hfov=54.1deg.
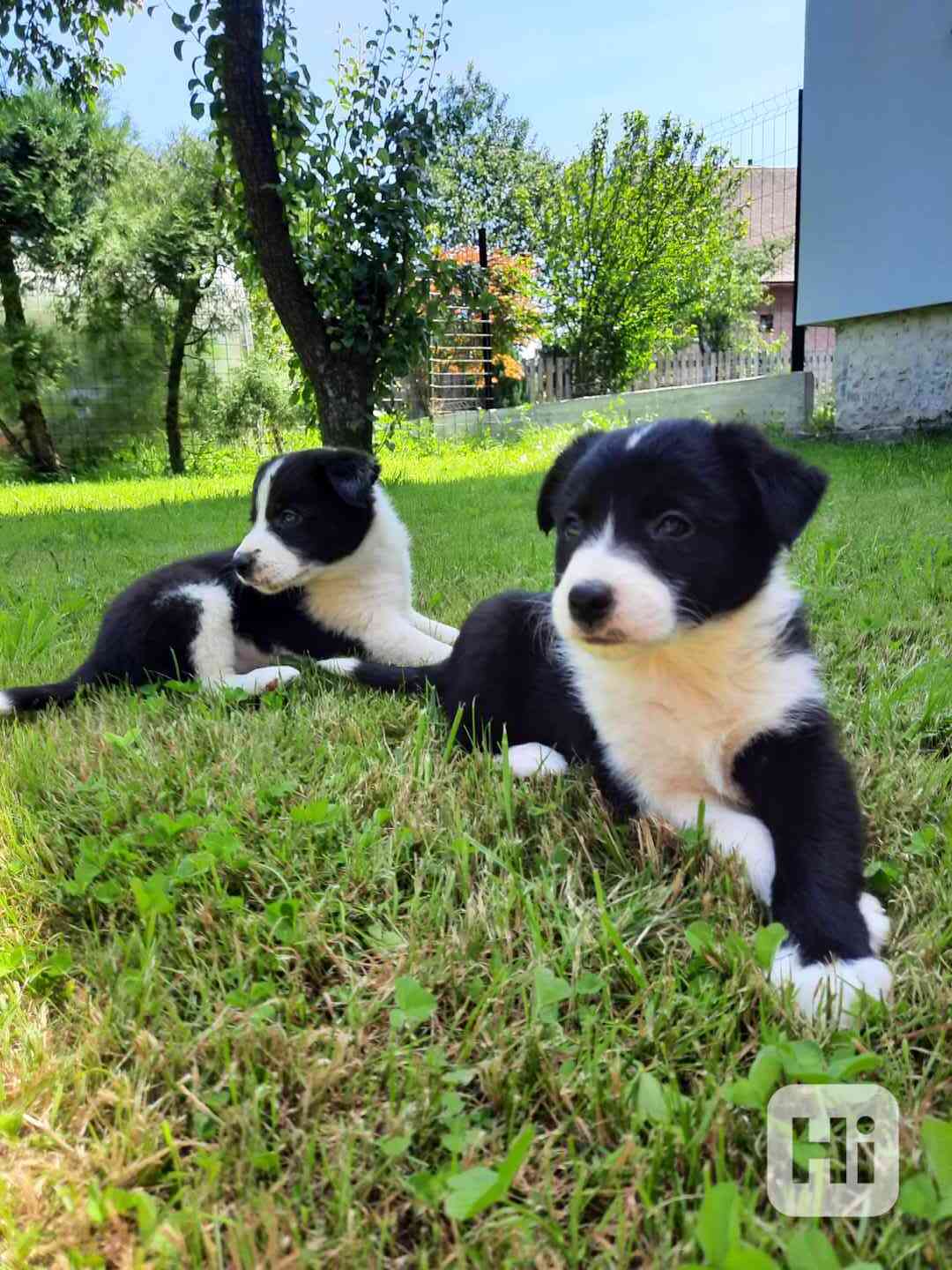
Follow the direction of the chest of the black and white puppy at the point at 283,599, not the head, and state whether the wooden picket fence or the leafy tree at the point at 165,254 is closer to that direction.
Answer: the wooden picket fence

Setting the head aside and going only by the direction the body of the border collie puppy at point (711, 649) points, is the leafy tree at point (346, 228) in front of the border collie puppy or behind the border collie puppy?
behind

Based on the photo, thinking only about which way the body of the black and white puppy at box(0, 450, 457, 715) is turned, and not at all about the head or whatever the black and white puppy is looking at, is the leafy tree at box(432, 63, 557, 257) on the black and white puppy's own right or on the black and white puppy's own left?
on the black and white puppy's own left

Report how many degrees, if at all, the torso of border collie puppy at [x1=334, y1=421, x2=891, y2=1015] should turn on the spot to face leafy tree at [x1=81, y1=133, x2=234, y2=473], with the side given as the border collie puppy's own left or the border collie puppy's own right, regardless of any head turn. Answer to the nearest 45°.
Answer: approximately 180°

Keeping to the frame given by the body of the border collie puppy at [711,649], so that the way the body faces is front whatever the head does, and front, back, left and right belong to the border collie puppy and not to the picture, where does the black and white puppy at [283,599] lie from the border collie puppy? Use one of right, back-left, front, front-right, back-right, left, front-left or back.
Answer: back

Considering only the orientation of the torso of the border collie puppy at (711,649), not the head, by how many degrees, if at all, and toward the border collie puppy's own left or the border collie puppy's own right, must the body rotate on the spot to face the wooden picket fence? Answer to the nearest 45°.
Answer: approximately 135° to the border collie puppy's own left

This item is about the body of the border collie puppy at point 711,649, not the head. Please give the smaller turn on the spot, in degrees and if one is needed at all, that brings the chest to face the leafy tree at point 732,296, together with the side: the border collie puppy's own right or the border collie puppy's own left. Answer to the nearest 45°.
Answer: approximately 135° to the border collie puppy's own left

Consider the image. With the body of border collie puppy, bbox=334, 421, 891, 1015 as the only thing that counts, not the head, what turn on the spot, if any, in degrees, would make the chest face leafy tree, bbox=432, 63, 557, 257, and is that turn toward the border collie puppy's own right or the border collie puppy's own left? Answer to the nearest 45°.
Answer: approximately 135° to the border collie puppy's own left

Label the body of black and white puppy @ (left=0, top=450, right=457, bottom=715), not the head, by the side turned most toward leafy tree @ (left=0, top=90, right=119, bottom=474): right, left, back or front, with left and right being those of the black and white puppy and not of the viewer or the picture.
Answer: left

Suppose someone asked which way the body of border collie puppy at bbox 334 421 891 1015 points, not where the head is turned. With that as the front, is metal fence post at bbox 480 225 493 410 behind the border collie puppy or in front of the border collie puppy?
behind

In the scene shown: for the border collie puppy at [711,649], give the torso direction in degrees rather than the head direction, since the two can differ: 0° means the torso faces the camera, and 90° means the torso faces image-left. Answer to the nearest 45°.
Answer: approximately 315°

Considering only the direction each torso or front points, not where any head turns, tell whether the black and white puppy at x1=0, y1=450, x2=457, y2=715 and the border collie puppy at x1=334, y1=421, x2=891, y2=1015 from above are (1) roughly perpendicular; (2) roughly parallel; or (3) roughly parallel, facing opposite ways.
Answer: roughly perpendicular

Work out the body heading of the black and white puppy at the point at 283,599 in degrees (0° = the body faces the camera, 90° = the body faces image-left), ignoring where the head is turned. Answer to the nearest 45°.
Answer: approximately 270°
